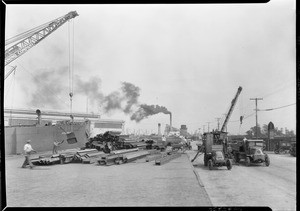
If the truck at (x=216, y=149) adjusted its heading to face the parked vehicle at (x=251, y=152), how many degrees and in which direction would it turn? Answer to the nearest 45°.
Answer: approximately 135° to its left

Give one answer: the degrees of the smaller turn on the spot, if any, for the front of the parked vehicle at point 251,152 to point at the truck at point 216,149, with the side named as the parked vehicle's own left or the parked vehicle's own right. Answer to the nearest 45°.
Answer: approximately 90° to the parked vehicle's own right

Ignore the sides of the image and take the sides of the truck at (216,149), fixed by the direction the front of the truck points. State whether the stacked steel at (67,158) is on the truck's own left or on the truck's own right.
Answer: on the truck's own right

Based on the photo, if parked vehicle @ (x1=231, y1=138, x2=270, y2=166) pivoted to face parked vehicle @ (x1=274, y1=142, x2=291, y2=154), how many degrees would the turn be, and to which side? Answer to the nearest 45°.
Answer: approximately 135° to its left

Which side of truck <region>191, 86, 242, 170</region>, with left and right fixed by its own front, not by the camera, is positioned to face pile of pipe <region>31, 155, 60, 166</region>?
right

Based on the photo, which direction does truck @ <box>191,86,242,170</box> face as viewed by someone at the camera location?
facing the viewer

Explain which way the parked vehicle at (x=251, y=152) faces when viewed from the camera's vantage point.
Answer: facing the viewer and to the right of the viewer

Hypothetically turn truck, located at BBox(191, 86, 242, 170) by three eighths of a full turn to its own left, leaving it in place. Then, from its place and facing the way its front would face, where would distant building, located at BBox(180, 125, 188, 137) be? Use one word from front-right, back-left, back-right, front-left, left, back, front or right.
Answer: front-left

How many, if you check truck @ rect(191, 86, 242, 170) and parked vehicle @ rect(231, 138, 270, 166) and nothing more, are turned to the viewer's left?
0

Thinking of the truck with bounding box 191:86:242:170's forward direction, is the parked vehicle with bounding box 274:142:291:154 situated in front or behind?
behind

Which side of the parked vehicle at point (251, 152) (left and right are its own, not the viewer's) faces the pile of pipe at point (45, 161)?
right
